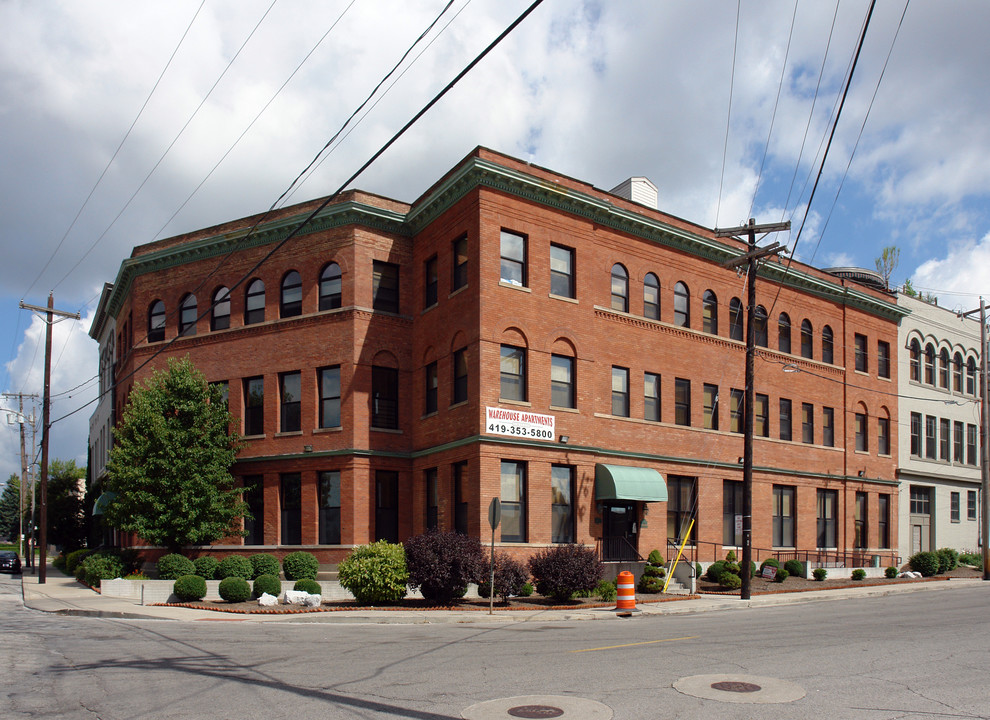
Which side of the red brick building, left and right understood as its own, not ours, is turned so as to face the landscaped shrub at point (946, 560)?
left

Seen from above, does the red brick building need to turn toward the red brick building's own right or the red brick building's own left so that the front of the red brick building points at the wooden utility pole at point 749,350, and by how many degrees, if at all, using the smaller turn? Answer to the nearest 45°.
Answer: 0° — it already faces it

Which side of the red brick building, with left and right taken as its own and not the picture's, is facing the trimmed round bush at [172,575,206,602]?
right

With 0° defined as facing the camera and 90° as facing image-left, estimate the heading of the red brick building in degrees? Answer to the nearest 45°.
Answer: approximately 315°

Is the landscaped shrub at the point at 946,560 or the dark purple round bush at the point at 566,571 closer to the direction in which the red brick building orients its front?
the dark purple round bush
